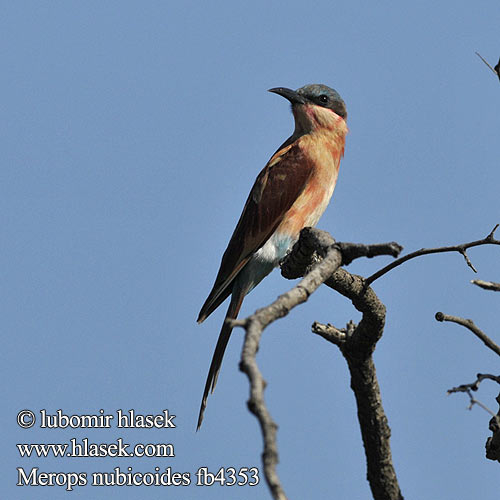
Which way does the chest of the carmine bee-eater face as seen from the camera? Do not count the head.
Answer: to the viewer's right
